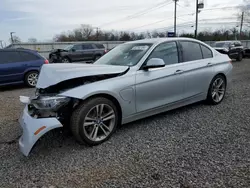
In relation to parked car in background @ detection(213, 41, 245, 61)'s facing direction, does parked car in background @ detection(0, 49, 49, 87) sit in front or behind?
in front

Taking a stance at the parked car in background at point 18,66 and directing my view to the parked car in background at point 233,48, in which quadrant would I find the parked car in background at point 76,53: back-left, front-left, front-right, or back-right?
front-left

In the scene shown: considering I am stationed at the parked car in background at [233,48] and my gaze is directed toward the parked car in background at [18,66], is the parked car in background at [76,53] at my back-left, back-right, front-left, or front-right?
front-right

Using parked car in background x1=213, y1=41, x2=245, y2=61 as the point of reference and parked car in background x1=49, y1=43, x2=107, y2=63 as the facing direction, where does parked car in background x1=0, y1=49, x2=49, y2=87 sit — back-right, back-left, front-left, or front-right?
front-left

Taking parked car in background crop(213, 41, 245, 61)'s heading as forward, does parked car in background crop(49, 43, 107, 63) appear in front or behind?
in front

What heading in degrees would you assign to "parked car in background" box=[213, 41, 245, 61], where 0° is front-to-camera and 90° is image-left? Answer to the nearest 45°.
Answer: approximately 45°
